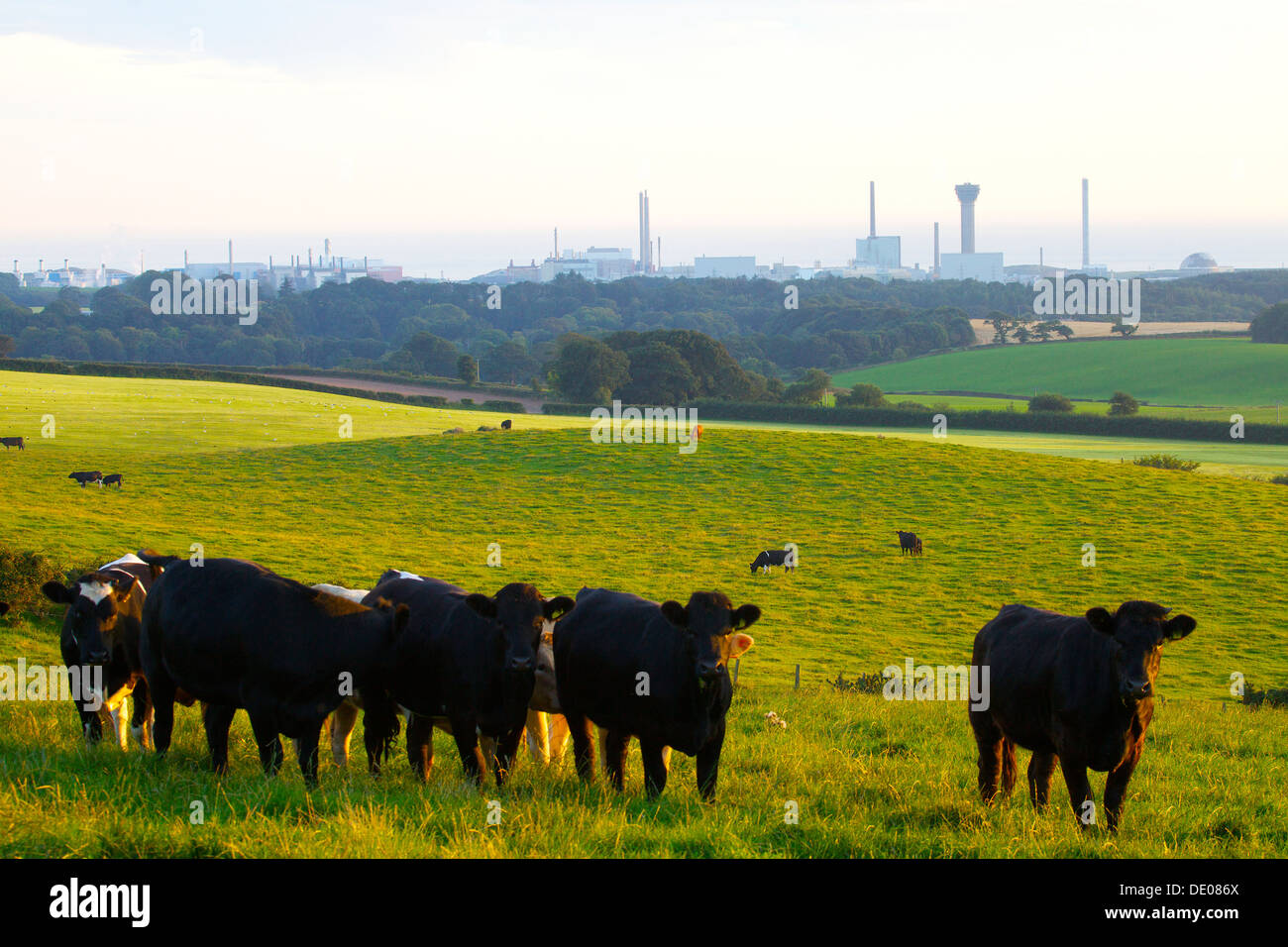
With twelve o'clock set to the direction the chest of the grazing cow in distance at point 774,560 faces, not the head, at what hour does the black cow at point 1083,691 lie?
The black cow is roughly at 9 o'clock from the grazing cow in distance.

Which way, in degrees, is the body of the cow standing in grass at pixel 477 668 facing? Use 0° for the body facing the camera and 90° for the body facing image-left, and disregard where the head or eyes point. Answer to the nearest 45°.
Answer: approximately 315°

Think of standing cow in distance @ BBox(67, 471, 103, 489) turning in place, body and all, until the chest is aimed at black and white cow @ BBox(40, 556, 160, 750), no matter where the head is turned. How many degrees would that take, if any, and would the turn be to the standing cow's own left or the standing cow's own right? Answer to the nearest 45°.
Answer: approximately 90° to the standing cow's own left

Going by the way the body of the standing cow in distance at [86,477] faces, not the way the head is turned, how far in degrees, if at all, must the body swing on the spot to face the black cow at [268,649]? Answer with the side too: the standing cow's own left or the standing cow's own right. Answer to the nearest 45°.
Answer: approximately 90° to the standing cow's own left

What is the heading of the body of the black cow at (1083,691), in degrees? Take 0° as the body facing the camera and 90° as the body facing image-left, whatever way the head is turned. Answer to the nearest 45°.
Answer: approximately 315°

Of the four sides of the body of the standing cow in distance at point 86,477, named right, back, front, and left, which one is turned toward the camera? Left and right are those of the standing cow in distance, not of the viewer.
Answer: left

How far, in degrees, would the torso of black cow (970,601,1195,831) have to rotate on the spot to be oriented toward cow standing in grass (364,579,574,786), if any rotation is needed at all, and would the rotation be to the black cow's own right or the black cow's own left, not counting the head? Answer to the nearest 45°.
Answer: approximately 135° to the black cow's own right

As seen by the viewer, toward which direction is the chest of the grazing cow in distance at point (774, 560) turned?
to the viewer's left

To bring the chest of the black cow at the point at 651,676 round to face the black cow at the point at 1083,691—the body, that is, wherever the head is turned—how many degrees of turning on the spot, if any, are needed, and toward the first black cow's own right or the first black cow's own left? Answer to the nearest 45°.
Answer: approximately 45° to the first black cow's own left

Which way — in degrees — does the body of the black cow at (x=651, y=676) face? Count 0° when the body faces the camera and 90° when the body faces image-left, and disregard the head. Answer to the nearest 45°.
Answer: approximately 315°

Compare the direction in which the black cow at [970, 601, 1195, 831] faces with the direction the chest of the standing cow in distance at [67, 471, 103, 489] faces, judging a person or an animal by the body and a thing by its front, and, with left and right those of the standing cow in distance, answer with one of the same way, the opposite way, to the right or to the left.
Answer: to the left
